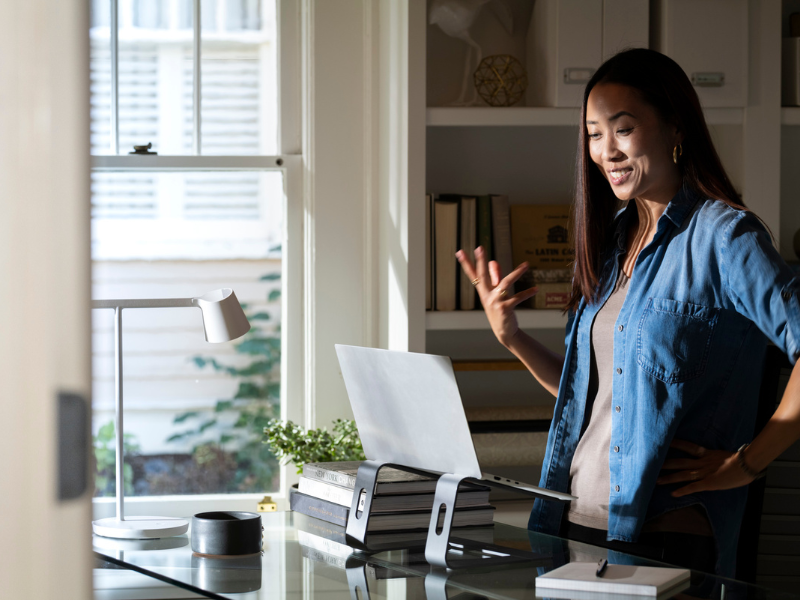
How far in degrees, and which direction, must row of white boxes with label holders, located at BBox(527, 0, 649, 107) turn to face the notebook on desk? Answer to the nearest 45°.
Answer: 0° — it already faces it

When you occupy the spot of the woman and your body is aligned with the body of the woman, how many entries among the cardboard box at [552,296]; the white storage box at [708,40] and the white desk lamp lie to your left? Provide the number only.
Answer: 0

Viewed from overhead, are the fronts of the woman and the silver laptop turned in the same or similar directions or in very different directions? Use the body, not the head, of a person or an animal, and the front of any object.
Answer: very different directions

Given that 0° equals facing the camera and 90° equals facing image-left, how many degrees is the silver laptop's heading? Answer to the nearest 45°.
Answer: approximately 225°

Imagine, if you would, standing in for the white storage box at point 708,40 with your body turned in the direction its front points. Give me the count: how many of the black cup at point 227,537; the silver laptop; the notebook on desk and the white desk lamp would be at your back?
0

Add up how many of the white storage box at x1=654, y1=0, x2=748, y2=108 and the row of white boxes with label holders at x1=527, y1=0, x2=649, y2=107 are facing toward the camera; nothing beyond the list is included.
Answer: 2

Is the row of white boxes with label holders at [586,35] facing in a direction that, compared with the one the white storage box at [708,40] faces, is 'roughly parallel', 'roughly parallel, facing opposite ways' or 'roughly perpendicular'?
roughly parallel

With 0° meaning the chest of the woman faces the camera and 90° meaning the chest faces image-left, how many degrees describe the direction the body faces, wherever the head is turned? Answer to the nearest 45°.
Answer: approximately 45°

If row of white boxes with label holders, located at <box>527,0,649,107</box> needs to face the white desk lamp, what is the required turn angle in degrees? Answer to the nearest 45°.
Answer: approximately 45° to its right

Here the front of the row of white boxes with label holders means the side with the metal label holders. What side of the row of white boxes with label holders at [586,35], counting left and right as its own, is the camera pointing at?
front

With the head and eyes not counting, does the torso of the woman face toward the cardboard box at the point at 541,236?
no

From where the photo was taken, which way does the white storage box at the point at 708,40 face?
toward the camera

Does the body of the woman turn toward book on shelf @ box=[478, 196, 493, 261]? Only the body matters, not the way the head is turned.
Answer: no

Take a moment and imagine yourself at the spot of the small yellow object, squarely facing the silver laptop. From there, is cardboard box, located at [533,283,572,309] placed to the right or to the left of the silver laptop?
left
